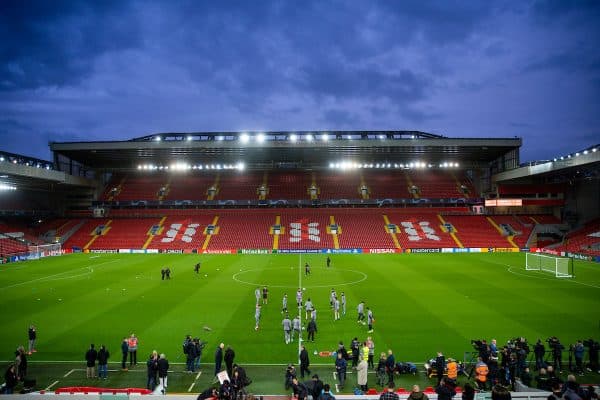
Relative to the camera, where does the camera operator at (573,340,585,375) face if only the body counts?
away from the camera

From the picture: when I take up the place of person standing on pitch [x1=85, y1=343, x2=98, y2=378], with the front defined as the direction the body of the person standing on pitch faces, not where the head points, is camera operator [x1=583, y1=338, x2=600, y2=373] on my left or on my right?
on my right

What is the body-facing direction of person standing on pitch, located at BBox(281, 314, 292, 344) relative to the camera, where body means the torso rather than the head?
away from the camera

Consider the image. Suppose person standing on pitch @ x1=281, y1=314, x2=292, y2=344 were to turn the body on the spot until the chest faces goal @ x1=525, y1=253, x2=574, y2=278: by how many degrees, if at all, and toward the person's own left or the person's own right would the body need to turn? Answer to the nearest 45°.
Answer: approximately 45° to the person's own right

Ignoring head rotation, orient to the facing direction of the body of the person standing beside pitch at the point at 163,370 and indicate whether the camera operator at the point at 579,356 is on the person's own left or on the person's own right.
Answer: on the person's own right

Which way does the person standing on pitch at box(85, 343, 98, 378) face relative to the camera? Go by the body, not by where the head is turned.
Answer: away from the camera

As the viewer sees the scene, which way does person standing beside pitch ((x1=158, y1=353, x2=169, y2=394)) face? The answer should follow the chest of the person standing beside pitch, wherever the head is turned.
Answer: away from the camera
